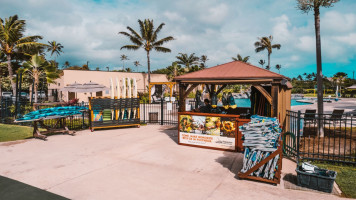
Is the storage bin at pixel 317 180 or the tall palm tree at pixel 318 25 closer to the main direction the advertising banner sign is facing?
the storage bin

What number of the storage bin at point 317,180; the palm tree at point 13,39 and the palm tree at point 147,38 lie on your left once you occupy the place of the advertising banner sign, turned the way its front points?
1

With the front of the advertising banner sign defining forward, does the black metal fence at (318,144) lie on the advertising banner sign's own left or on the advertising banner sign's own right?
on the advertising banner sign's own left

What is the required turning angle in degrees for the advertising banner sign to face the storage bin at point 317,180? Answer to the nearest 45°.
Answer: approximately 90° to its left

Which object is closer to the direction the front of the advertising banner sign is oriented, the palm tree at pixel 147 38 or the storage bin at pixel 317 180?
the storage bin

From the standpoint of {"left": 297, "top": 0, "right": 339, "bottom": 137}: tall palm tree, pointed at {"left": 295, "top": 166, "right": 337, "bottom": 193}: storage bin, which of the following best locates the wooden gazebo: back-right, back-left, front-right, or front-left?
front-right

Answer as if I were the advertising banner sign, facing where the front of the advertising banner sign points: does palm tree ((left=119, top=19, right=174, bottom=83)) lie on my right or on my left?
on my right

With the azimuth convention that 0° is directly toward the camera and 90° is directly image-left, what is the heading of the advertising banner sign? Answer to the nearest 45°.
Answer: approximately 45°
